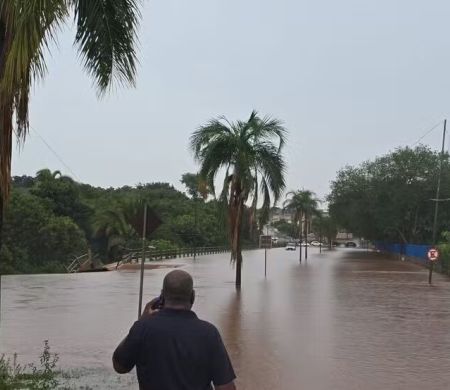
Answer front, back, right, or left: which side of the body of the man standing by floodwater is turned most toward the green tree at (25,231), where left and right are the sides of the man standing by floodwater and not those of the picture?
front

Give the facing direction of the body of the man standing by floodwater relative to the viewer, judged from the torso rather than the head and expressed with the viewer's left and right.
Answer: facing away from the viewer

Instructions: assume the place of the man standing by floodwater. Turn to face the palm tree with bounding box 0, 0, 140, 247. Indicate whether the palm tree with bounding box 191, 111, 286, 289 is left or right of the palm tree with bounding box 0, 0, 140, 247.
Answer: right

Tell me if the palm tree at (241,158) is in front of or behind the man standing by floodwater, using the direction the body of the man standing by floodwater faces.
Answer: in front

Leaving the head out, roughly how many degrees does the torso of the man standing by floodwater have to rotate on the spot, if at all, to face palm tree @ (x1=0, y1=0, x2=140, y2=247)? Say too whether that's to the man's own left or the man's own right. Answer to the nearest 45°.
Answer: approximately 45° to the man's own left

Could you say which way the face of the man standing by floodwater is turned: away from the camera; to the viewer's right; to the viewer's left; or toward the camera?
away from the camera
